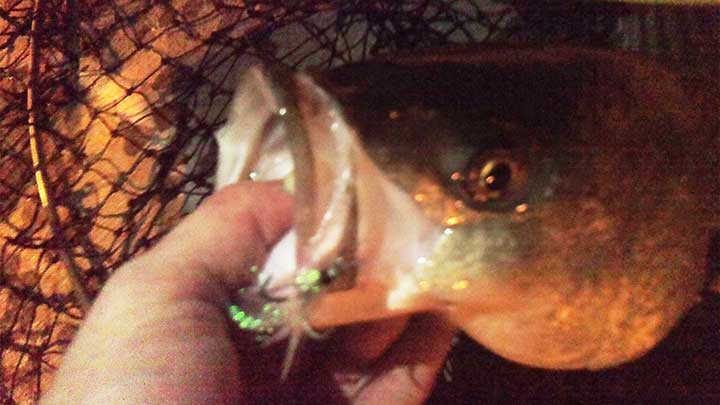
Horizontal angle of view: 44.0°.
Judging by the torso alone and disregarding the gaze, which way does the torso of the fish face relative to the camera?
to the viewer's left

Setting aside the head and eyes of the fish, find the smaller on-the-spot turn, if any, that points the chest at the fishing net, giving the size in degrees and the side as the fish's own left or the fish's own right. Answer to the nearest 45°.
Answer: approximately 45° to the fish's own right
